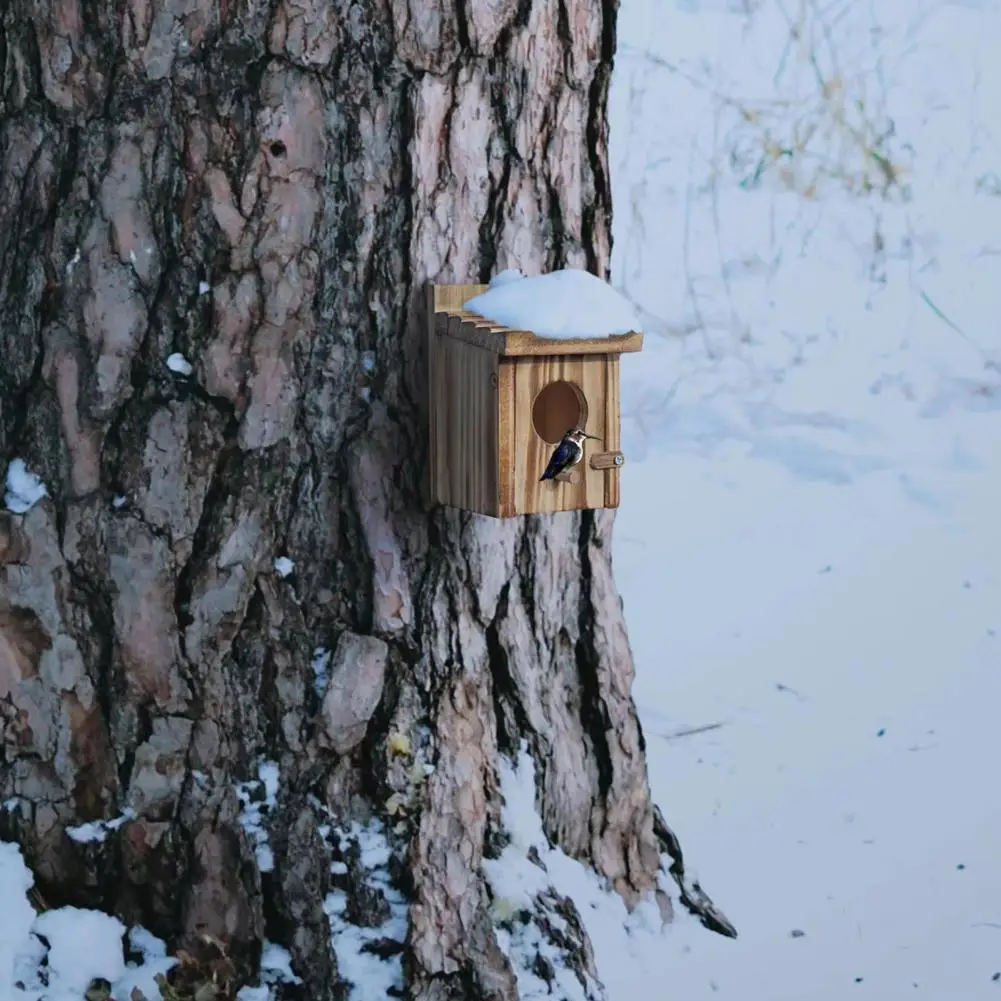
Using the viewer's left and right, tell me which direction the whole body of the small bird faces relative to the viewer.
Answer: facing to the right of the viewer

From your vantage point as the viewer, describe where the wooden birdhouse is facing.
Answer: facing the viewer and to the right of the viewer
